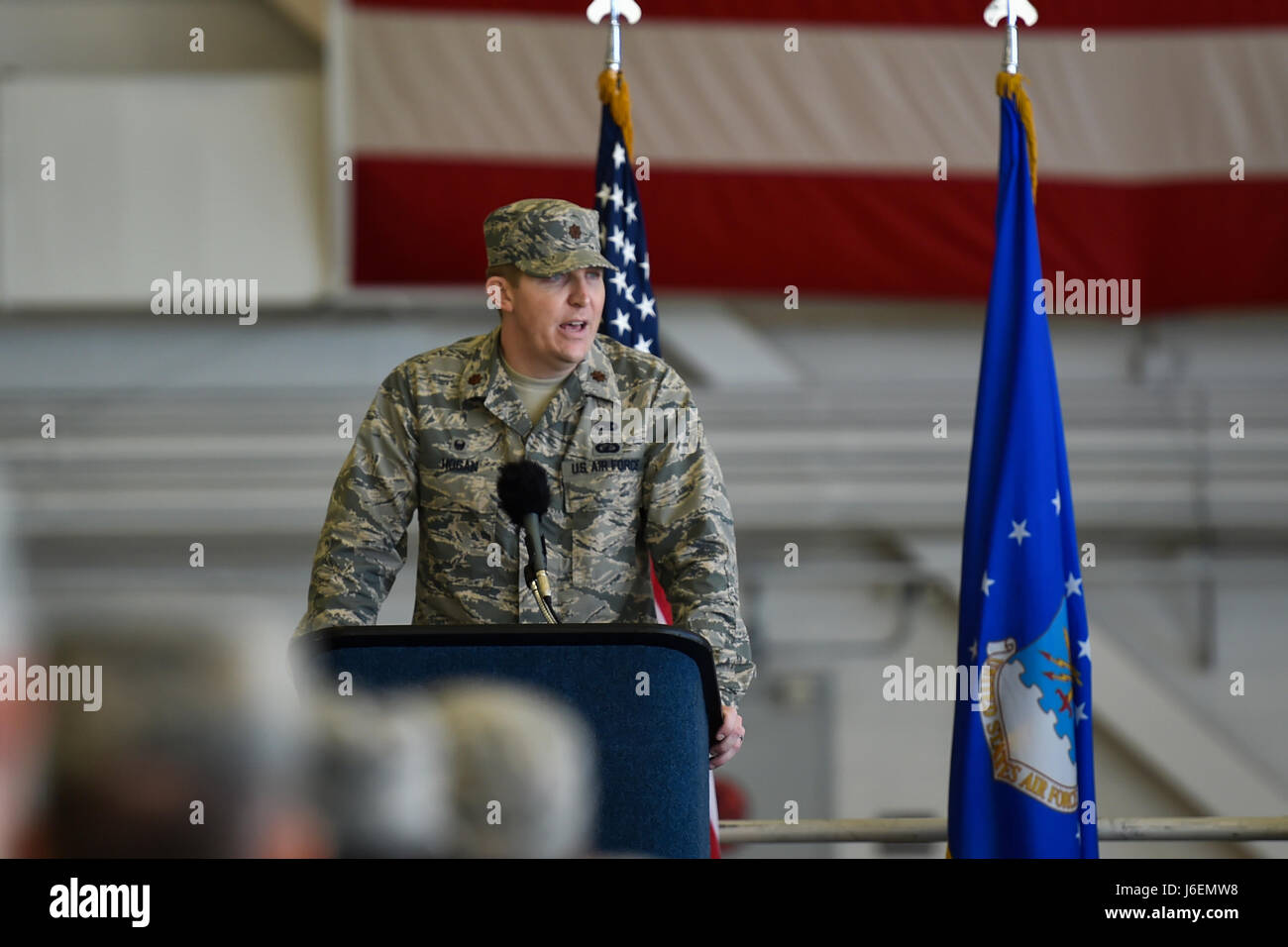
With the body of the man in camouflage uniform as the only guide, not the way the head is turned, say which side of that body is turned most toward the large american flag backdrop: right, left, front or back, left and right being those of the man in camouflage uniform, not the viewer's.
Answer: back

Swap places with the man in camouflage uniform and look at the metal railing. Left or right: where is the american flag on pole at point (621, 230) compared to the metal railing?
left

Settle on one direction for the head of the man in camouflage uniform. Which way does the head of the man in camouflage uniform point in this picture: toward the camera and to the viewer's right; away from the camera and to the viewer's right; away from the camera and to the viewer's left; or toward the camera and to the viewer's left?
toward the camera and to the viewer's right

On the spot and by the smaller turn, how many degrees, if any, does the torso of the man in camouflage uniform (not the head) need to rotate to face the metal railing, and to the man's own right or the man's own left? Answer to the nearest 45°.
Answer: approximately 135° to the man's own left

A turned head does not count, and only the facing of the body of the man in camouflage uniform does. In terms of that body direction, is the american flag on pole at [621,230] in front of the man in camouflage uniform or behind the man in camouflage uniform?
behind

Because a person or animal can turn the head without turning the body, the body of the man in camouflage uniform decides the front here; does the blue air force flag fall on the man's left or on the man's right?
on the man's left

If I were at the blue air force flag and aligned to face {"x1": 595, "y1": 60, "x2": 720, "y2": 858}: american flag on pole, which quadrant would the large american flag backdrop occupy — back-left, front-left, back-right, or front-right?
front-right
